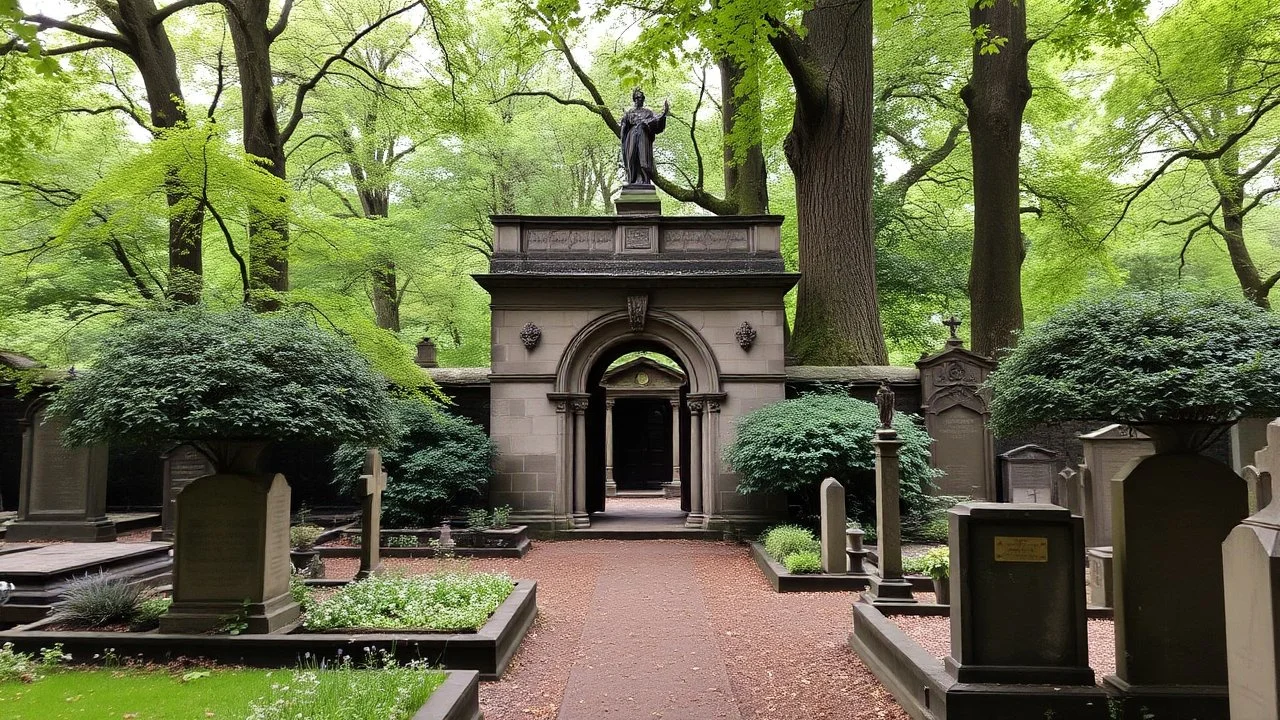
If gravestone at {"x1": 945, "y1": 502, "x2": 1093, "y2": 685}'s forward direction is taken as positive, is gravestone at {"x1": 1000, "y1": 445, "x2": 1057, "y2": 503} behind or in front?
behind

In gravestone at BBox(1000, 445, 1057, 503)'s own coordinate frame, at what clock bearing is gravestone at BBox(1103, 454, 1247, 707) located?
gravestone at BBox(1103, 454, 1247, 707) is roughly at 12 o'clock from gravestone at BBox(1000, 445, 1057, 503).

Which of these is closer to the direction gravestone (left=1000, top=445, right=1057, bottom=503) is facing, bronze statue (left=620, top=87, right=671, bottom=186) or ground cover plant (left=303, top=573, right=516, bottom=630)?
the ground cover plant

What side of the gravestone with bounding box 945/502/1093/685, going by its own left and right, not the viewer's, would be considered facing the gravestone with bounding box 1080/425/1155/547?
back

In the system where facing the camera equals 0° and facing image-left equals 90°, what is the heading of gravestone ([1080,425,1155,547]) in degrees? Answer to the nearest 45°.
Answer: approximately 0°

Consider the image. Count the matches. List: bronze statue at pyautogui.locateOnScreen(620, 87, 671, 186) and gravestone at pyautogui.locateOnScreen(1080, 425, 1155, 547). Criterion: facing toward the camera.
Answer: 2
